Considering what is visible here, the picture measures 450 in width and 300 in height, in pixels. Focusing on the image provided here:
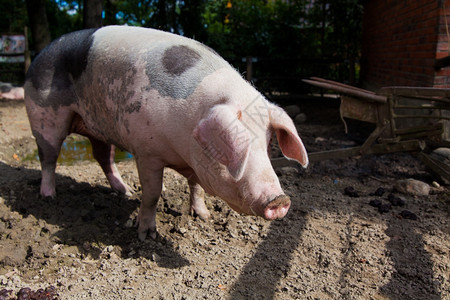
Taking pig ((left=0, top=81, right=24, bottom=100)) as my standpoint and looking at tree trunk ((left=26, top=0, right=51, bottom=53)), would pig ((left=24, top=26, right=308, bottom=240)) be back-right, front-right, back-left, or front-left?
back-right

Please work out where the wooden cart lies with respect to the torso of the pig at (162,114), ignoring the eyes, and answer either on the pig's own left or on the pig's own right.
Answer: on the pig's own left

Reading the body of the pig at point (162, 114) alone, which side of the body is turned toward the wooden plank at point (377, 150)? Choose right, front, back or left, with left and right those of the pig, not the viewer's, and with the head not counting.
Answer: left

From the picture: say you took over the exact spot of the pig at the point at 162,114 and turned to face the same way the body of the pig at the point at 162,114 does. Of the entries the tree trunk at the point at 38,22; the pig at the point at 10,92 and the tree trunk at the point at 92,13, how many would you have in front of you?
0

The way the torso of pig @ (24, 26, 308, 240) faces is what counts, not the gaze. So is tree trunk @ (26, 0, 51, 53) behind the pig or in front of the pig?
behind

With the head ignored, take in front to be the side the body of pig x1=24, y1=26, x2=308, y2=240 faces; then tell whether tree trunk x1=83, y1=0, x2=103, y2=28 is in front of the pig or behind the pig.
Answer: behind

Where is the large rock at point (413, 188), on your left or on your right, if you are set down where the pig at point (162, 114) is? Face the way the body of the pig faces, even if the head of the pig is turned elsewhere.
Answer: on your left

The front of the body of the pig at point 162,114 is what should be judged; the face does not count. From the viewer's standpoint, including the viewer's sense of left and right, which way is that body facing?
facing the viewer and to the right of the viewer
